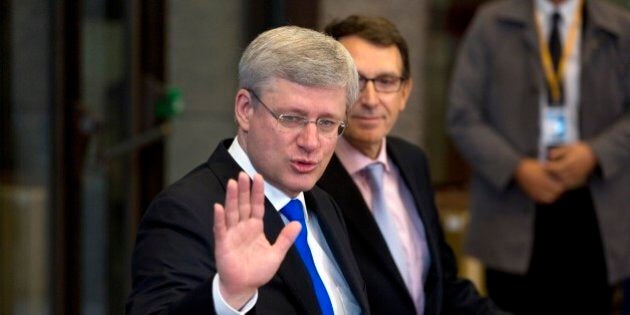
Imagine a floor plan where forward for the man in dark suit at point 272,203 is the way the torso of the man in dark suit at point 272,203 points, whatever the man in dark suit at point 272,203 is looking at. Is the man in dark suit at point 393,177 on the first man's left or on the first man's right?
on the first man's left

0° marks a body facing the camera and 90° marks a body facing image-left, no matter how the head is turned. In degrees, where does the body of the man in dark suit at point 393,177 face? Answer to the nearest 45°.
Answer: approximately 0°

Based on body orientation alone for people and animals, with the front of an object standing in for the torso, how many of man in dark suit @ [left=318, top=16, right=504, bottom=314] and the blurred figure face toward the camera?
2

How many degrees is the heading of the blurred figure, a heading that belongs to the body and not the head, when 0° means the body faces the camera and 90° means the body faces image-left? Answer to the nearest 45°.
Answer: approximately 0°

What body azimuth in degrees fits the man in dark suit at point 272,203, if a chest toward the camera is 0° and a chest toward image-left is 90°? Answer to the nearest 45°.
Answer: approximately 315°
